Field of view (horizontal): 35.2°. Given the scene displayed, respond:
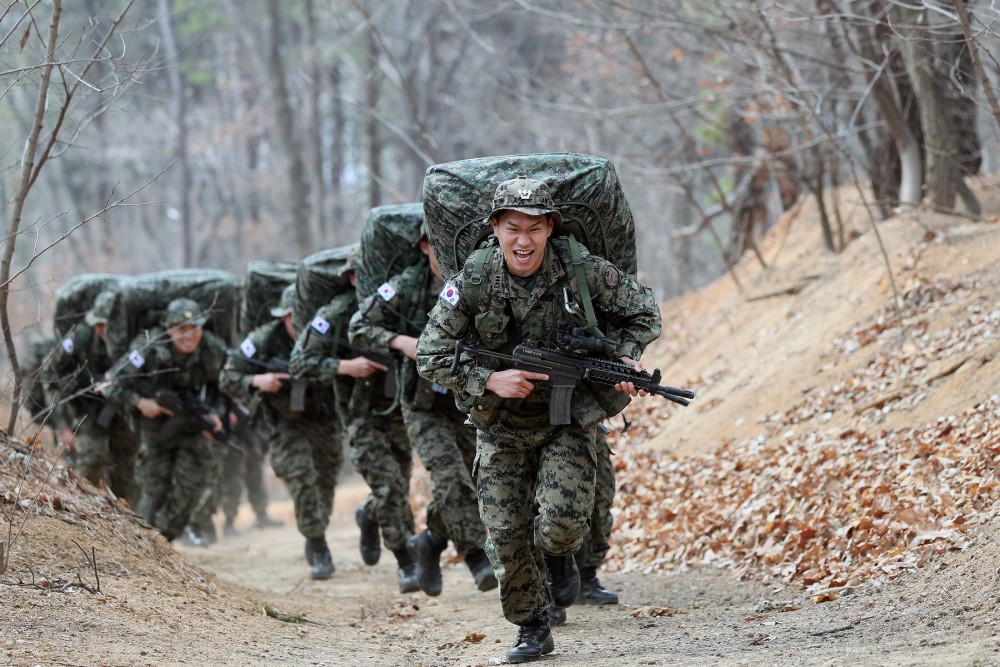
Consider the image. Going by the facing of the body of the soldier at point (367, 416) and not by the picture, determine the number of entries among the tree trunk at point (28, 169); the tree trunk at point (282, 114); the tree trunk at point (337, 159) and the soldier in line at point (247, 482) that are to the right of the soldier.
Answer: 1

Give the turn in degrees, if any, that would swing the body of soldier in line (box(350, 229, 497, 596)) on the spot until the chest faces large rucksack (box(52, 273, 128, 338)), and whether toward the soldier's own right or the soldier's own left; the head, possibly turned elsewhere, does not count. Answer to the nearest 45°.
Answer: approximately 180°

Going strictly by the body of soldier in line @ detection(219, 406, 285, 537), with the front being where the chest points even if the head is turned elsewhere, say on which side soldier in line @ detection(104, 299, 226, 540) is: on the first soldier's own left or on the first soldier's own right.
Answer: on the first soldier's own right

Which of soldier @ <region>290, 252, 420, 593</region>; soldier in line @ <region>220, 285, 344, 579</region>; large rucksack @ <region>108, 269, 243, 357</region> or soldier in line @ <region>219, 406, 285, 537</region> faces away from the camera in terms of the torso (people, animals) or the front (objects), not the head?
the large rucksack

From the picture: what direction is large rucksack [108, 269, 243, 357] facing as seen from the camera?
away from the camera

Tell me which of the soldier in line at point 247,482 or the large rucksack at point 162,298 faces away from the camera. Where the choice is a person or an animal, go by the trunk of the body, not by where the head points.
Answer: the large rucksack

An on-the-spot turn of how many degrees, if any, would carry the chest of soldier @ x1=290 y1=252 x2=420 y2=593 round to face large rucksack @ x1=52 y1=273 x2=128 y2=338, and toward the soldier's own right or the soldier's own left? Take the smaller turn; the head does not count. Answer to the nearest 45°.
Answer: approximately 180°

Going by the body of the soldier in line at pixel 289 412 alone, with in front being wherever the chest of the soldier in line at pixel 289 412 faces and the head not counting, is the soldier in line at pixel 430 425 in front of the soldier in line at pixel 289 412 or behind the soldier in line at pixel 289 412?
in front

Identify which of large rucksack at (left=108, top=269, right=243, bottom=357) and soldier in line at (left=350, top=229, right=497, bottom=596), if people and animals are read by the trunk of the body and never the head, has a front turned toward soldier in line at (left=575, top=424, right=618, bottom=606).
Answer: soldier in line at (left=350, top=229, right=497, bottom=596)

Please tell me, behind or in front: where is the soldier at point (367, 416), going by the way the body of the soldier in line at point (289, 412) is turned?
in front

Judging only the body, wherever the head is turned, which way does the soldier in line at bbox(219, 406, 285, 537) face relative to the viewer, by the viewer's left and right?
facing the viewer and to the right of the viewer

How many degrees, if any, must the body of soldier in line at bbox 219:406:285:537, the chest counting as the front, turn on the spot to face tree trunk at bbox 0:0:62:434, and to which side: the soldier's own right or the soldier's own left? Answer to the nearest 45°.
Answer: approximately 45° to the soldier's own right

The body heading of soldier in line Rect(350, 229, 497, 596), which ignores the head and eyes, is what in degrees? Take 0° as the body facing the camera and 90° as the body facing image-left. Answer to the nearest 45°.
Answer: approximately 315°

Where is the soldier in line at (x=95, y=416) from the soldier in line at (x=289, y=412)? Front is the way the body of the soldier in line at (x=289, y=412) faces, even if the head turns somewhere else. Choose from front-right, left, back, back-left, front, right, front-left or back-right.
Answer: back

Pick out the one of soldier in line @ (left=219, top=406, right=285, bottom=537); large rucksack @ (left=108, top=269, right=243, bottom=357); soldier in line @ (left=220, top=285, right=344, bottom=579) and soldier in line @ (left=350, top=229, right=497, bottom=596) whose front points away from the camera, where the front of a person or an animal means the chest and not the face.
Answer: the large rucksack

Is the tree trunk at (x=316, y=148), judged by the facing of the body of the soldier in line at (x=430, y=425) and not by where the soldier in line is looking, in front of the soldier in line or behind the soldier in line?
behind
